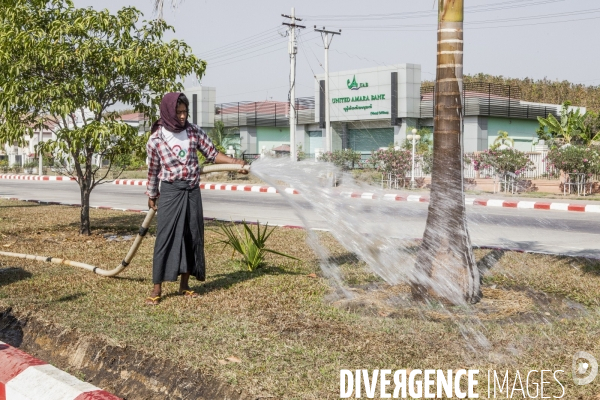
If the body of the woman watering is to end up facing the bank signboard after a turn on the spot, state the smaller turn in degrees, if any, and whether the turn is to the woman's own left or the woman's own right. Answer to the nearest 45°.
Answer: approximately 135° to the woman's own left

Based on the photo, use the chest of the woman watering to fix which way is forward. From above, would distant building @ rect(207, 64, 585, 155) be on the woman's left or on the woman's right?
on the woman's left

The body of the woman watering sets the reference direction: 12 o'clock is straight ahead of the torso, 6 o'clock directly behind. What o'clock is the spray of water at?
The spray of water is roughly at 10 o'clock from the woman watering.

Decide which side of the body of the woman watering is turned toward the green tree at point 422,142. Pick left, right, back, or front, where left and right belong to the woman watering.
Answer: left

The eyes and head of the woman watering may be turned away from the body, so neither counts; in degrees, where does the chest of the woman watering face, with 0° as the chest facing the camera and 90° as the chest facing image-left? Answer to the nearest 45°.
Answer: approximately 315°

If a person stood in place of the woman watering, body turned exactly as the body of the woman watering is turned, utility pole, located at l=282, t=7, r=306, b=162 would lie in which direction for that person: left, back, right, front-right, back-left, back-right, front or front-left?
back-left

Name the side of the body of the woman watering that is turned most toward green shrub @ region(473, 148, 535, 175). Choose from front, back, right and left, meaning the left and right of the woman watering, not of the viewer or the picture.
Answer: left

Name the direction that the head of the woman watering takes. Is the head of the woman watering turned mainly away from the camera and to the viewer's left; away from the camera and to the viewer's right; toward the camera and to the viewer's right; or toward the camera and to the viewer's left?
toward the camera and to the viewer's right

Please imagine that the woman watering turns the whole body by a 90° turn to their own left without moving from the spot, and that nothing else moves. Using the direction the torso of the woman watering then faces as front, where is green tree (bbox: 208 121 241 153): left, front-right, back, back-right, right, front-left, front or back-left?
front-left

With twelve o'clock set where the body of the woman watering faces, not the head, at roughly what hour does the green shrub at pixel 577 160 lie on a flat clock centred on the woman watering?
The green shrub is roughly at 9 o'clock from the woman watering.

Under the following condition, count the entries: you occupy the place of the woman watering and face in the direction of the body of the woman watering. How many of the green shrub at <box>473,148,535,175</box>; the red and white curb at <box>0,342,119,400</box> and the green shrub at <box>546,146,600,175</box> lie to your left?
2

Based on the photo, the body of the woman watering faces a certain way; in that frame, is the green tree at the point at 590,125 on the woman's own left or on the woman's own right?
on the woman's own left

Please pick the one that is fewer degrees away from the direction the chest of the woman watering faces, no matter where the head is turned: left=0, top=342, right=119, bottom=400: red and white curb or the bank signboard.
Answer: the red and white curb
